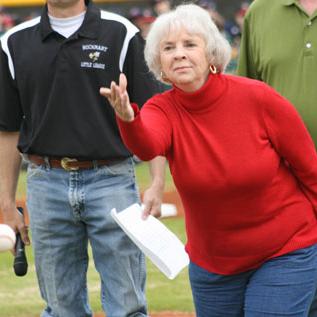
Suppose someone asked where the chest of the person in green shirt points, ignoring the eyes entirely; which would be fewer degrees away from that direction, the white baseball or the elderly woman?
the elderly woman

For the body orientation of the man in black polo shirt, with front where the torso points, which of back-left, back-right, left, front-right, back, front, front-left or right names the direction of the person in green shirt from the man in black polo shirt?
left

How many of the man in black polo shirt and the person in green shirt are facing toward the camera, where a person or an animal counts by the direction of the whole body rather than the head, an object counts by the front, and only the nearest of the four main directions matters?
2

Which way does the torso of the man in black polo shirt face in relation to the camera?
toward the camera

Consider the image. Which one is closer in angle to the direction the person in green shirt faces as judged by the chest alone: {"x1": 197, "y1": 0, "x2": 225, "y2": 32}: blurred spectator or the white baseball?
the white baseball

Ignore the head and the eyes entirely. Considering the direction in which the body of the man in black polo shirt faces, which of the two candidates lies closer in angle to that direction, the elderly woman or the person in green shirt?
the elderly woman

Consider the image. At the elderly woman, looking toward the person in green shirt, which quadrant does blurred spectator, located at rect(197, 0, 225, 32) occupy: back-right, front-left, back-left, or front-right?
front-left

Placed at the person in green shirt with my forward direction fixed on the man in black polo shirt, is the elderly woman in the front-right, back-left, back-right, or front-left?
front-left

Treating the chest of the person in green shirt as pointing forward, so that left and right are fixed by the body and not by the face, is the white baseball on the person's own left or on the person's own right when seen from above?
on the person's own right

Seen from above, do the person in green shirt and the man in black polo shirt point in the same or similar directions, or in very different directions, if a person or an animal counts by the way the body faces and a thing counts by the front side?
same or similar directions

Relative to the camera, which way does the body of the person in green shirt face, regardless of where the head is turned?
toward the camera

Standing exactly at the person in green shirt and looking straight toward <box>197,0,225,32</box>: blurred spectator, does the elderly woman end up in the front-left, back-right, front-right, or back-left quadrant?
back-left

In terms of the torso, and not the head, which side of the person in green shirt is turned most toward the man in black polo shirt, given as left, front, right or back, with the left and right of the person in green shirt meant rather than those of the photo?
right

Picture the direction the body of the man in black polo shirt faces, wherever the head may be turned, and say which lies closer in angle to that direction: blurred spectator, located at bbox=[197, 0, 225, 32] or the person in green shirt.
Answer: the person in green shirt

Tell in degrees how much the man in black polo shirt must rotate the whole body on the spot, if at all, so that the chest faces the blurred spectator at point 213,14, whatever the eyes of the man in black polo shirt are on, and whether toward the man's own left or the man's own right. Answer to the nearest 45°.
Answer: approximately 135° to the man's own left
